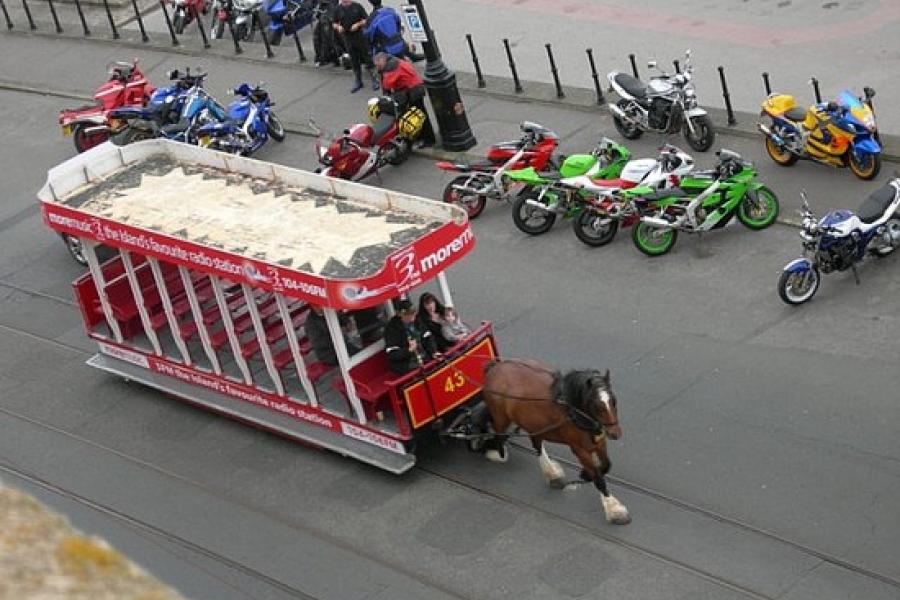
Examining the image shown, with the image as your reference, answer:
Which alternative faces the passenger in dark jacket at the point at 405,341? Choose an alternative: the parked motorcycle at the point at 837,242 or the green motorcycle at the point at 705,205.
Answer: the parked motorcycle

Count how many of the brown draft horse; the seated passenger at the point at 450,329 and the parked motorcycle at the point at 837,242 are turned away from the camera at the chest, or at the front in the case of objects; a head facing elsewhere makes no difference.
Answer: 0

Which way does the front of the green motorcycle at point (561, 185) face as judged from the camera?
facing away from the viewer and to the right of the viewer

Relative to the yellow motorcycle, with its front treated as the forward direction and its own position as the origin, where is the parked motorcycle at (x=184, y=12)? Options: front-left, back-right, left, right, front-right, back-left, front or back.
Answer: back

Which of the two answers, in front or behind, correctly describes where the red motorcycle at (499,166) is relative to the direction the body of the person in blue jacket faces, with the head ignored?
behind

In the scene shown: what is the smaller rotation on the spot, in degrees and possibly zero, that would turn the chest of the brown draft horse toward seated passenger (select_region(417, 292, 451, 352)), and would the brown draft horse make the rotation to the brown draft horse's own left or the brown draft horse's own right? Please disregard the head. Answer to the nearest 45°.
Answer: approximately 180°

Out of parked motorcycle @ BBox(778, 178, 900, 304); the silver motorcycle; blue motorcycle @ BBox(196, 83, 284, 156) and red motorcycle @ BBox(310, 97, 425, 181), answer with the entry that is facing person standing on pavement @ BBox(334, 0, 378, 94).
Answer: the blue motorcycle

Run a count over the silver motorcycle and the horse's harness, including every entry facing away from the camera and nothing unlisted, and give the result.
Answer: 0

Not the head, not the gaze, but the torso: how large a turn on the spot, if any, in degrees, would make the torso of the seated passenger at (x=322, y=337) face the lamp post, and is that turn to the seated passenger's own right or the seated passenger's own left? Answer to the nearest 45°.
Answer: approximately 135° to the seated passenger's own left
